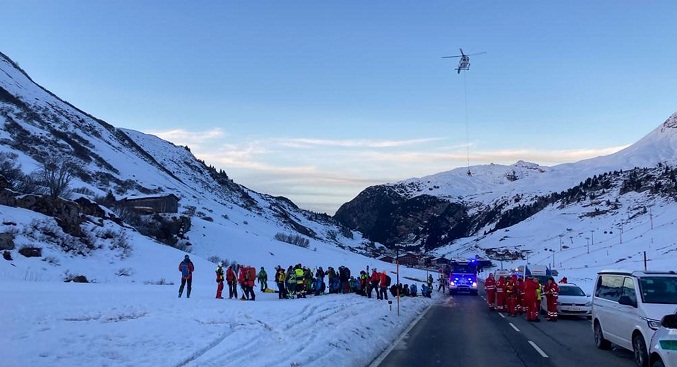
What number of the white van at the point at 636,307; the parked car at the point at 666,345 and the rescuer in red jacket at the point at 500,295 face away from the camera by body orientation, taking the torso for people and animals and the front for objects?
1

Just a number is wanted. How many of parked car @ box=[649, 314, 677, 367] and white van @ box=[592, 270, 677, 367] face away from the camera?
0

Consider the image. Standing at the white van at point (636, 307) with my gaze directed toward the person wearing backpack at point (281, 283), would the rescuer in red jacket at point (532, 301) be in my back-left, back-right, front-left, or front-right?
front-right

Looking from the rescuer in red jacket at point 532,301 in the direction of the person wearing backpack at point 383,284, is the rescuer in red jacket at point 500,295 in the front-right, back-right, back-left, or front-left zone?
front-right

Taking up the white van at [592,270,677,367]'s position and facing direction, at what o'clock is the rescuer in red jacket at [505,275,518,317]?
The rescuer in red jacket is roughly at 7 o'clock from the white van.

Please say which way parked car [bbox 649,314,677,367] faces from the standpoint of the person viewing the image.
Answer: facing the viewer and to the right of the viewer

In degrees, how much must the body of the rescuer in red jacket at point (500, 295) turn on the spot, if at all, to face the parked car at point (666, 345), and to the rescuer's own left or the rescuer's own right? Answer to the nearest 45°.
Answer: approximately 180°

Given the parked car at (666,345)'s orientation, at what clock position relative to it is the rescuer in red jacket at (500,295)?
The rescuer in red jacket is roughly at 7 o'clock from the parked car.

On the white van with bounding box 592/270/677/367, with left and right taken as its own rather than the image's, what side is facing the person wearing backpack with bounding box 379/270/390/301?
back

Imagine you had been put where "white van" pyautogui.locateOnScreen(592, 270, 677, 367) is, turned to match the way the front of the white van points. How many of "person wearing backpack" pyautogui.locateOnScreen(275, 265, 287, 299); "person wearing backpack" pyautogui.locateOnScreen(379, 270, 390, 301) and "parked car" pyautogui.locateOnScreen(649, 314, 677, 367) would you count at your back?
2

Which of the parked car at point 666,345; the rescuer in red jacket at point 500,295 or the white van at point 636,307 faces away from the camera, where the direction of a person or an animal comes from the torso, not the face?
the rescuer in red jacket

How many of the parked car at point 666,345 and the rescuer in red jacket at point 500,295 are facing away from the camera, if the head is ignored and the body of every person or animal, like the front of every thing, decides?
1

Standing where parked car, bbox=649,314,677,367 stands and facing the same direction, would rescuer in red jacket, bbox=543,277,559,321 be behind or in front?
behind

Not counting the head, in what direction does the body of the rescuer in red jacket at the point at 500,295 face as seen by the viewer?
away from the camera

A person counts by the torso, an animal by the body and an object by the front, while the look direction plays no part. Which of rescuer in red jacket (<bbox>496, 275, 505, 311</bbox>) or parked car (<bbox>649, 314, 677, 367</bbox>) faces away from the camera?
the rescuer in red jacket

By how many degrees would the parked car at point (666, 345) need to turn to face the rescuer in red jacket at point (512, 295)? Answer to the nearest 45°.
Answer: approximately 135° to its left
